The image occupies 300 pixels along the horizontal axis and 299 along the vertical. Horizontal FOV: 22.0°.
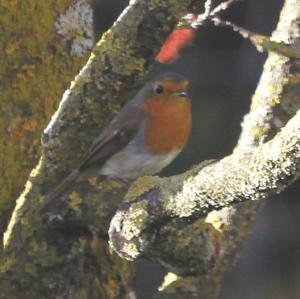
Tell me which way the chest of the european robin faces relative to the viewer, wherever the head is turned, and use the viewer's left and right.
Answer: facing the viewer and to the right of the viewer
